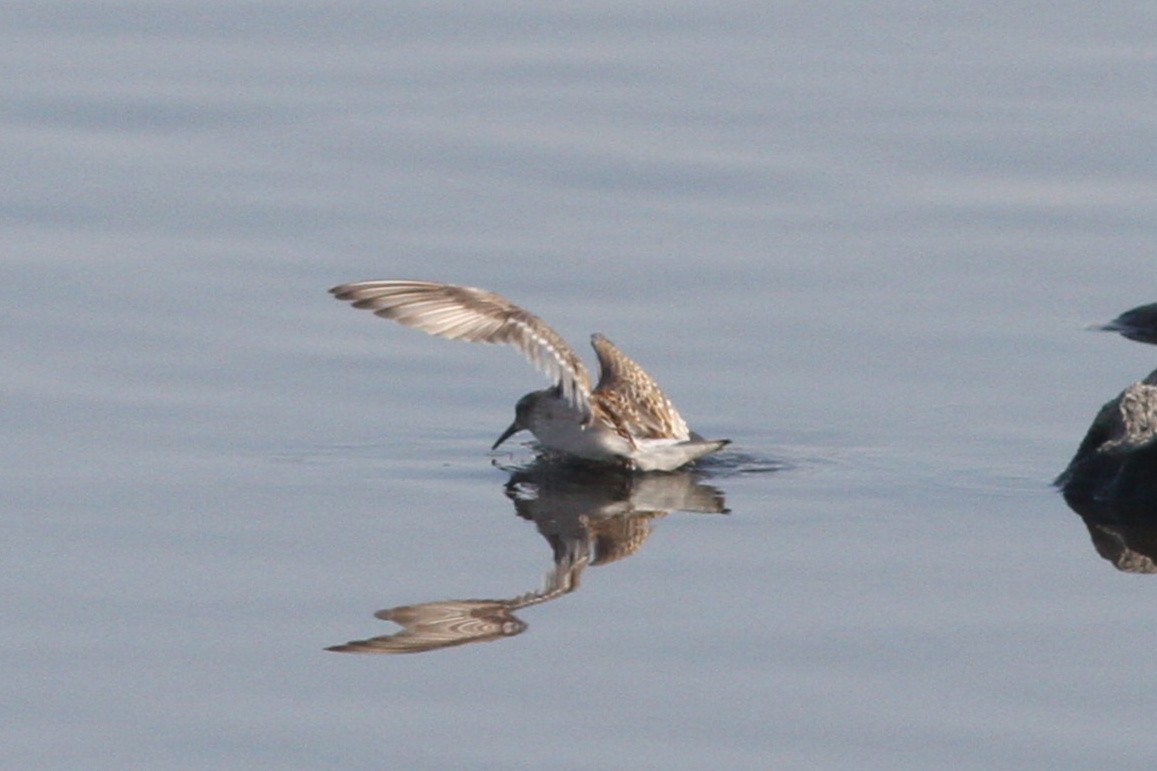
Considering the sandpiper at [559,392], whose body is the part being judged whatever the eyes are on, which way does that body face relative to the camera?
to the viewer's left
